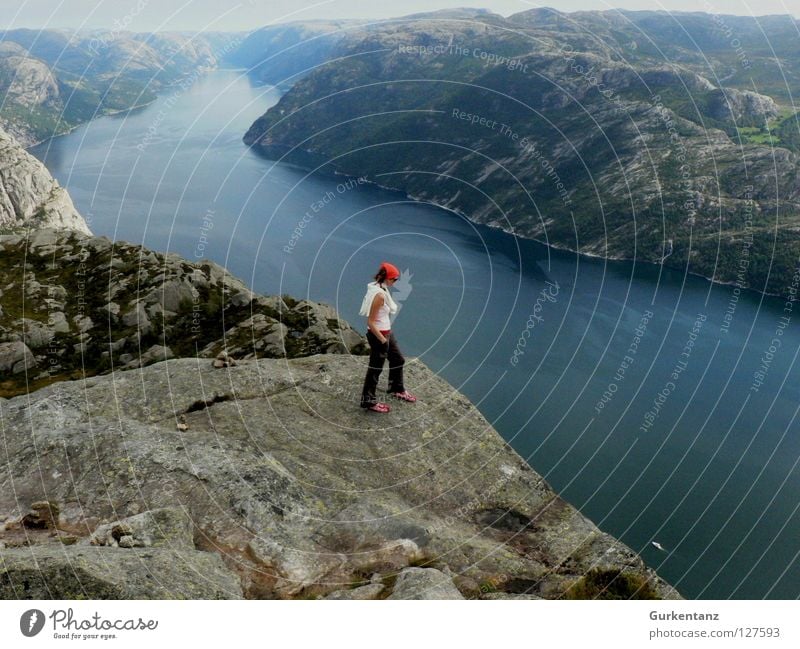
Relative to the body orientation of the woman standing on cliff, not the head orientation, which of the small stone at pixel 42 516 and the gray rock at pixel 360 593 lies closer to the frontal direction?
the gray rock

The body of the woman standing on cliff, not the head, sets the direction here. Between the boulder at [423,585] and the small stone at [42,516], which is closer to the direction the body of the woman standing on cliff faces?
the boulder

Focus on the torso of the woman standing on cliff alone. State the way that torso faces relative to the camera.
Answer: to the viewer's right

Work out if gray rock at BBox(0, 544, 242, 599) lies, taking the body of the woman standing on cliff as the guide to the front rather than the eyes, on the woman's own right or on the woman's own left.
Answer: on the woman's own right

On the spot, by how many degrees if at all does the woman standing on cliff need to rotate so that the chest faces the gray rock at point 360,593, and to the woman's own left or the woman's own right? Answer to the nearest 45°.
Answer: approximately 90° to the woman's own right

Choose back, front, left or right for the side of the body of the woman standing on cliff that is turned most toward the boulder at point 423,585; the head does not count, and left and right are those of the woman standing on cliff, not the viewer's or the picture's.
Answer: right

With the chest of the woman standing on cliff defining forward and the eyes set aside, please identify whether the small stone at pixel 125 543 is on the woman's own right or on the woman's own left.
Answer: on the woman's own right
